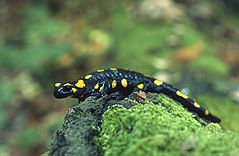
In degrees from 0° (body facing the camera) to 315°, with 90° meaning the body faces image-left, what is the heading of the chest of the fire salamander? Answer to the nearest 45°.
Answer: approximately 90°
